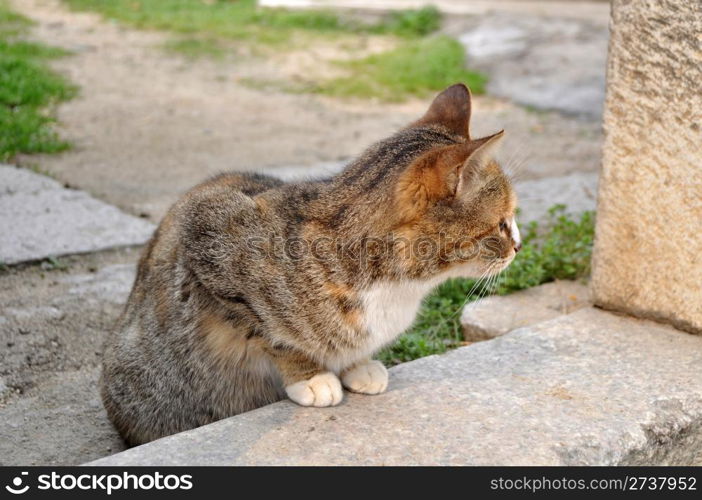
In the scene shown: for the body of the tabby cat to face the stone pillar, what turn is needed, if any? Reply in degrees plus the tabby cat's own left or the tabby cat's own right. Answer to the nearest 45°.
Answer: approximately 45° to the tabby cat's own left

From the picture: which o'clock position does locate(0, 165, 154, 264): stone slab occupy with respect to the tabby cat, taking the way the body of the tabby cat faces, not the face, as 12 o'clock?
The stone slab is roughly at 8 o'clock from the tabby cat.

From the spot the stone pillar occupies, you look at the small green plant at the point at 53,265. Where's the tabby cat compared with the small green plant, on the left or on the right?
left

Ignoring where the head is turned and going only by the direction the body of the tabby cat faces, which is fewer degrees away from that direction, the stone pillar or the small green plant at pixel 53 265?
the stone pillar

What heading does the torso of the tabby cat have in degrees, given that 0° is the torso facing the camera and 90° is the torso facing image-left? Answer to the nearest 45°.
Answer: approximately 270°

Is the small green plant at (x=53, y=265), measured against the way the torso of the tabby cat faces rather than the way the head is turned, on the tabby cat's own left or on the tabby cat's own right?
on the tabby cat's own left

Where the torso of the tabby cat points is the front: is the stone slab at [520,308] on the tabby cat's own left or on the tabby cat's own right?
on the tabby cat's own left
